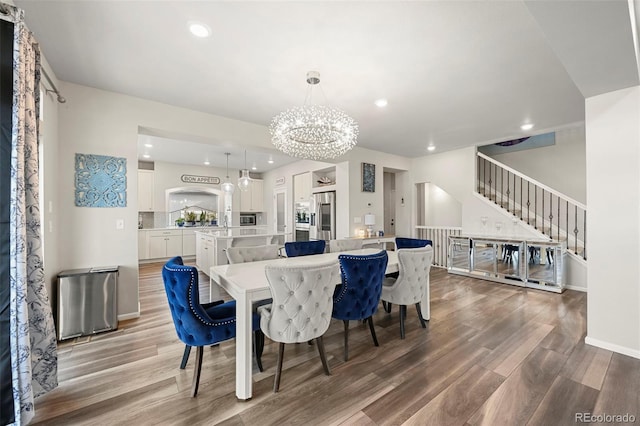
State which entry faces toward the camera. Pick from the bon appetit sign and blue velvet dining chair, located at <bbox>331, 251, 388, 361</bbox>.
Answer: the bon appetit sign

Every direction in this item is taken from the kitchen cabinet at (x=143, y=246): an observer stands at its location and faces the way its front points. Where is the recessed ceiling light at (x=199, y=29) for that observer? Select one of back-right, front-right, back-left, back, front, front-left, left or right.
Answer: front

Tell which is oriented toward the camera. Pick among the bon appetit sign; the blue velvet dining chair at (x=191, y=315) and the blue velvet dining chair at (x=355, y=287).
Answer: the bon appetit sign

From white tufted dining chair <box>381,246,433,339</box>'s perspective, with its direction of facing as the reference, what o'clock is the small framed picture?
The small framed picture is roughly at 1 o'clock from the white tufted dining chair.

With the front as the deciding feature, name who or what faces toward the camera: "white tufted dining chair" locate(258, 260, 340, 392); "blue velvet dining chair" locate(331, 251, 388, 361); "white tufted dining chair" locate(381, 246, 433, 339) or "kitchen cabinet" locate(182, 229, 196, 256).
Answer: the kitchen cabinet

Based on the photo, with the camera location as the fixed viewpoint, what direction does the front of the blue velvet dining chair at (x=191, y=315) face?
facing away from the viewer and to the right of the viewer

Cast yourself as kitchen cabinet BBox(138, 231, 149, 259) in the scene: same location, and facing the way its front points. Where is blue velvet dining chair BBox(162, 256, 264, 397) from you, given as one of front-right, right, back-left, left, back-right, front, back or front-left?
front

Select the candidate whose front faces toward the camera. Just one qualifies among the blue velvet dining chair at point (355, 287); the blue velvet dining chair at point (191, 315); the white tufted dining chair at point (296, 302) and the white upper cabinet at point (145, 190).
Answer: the white upper cabinet

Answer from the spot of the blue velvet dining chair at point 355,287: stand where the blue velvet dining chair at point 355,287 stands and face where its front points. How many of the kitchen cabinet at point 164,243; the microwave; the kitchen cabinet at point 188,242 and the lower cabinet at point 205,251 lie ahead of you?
4

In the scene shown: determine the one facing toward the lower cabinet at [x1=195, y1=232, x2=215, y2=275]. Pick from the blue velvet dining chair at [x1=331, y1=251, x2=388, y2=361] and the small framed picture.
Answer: the blue velvet dining chair

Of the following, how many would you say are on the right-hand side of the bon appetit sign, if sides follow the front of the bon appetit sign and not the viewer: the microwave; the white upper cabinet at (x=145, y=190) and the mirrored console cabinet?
1

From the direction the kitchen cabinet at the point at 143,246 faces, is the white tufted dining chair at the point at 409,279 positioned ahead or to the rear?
ahead

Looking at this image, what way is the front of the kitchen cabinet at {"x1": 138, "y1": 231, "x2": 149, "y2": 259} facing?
toward the camera

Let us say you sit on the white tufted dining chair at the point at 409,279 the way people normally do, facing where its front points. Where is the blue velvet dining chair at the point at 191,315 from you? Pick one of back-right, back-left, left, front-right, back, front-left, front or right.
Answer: left

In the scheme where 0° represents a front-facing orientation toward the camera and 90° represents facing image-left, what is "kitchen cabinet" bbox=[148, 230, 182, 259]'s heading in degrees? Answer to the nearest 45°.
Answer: approximately 0°

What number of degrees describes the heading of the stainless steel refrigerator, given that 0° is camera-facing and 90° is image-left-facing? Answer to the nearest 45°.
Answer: approximately 45°

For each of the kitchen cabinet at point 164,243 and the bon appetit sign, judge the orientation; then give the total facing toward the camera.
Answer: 2

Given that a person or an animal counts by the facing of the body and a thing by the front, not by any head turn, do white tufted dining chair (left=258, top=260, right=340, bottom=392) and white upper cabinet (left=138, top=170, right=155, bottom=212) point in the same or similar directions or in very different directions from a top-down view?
very different directions

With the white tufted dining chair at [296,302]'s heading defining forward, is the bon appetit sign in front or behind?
in front
